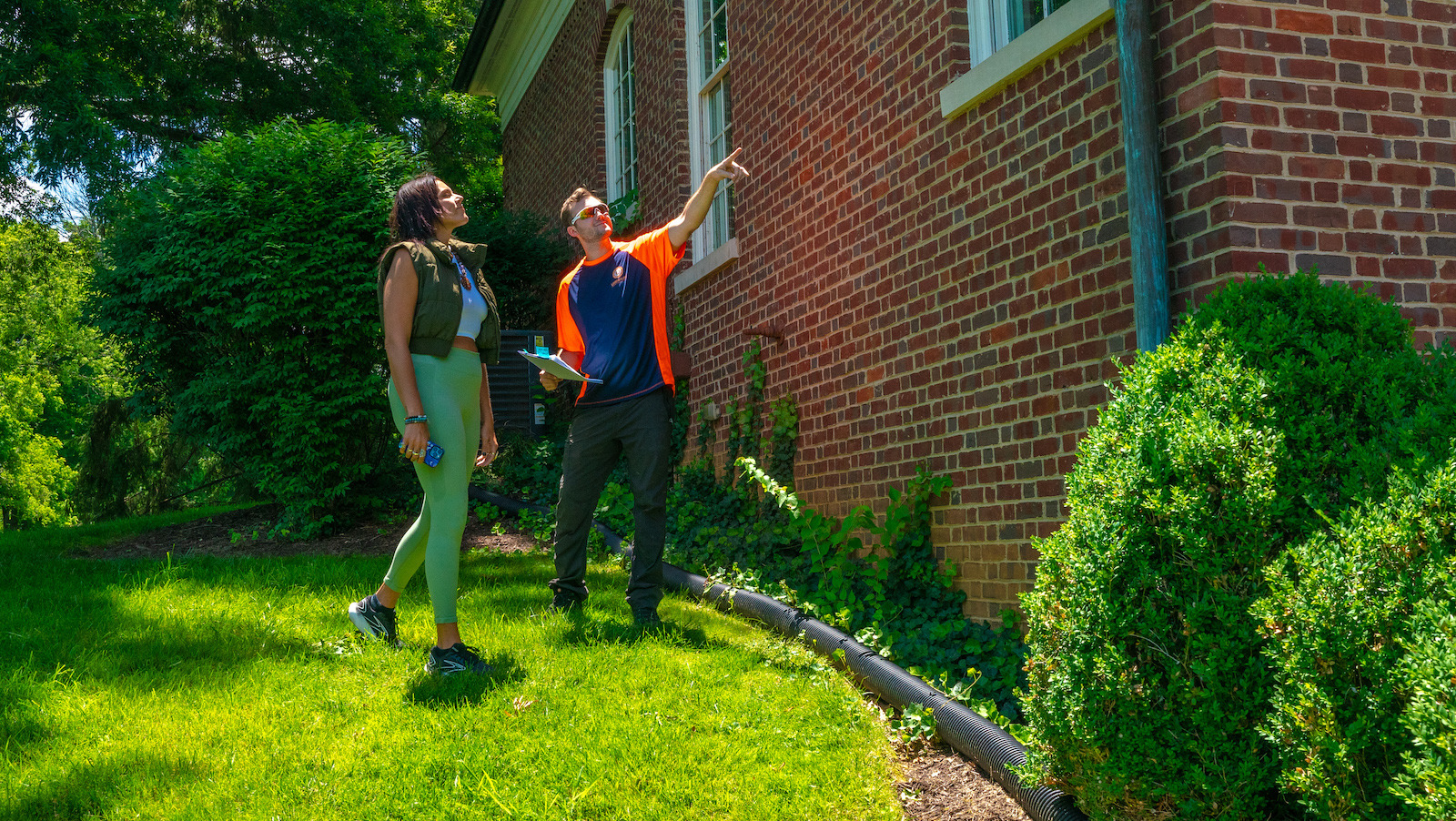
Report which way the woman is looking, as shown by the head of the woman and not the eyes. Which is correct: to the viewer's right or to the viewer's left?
to the viewer's right

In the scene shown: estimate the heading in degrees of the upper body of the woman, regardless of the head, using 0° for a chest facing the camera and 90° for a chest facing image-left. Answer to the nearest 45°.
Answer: approximately 315°

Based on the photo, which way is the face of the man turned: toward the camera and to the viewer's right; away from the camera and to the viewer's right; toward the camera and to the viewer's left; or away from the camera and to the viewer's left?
toward the camera and to the viewer's right

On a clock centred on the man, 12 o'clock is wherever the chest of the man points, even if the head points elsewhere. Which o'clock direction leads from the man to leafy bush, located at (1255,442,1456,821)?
The leafy bush is roughly at 11 o'clock from the man.

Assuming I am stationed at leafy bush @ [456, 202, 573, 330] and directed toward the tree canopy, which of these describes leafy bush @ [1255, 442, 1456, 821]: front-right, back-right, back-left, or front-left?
back-left

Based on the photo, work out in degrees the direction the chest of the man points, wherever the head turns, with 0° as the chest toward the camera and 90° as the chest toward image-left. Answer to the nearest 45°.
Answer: approximately 0°

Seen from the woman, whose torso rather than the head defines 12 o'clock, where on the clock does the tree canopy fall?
The tree canopy is roughly at 7 o'clock from the woman.

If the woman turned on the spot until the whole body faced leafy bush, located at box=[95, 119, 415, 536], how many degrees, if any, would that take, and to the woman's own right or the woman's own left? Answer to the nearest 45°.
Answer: approximately 135° to the woman's own left

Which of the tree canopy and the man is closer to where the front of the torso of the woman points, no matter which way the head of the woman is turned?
the man
